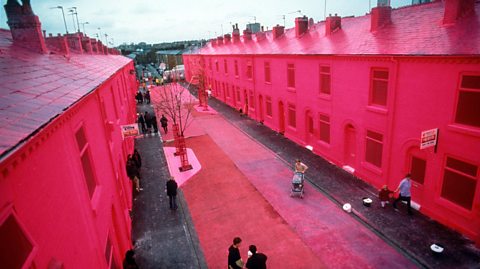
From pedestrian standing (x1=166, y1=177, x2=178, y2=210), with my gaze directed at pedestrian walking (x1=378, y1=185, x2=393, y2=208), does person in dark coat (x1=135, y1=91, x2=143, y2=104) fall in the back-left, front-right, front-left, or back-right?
back-left

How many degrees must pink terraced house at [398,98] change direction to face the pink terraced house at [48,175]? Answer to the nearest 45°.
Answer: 0° — it already faces it

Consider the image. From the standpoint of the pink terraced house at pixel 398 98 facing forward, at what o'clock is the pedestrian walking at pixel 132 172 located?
The pedestrian walking is roughly at 1 o'clock from the pink terraced house.

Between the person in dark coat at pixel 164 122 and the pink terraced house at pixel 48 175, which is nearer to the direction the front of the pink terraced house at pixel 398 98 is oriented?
the pink terraced house

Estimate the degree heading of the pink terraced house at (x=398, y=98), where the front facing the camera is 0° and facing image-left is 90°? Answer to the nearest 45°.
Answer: approximately 45°

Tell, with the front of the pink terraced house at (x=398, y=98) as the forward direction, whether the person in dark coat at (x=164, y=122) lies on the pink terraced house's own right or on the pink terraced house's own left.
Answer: on the pink terraced house's own right
